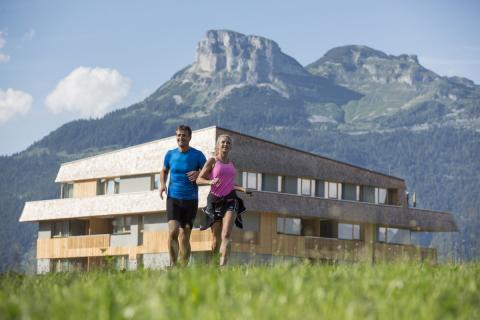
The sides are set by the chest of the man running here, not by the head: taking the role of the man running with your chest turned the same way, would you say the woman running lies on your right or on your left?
on your left

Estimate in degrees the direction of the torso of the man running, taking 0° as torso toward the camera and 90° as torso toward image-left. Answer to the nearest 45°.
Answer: approximately 0°
